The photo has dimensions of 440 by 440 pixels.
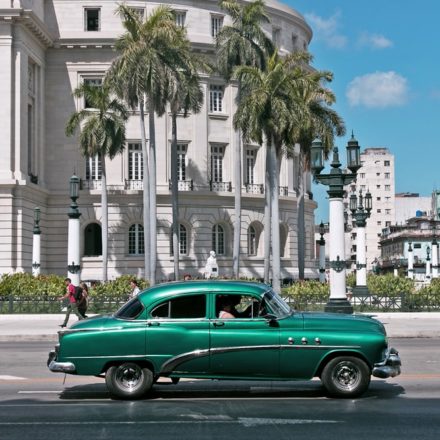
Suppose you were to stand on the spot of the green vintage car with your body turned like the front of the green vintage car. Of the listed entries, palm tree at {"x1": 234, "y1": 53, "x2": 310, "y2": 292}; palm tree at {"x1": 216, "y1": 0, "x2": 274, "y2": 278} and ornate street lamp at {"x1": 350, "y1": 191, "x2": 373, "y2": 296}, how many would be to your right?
0

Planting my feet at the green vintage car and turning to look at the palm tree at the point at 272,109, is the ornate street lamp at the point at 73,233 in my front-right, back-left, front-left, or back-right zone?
front-left

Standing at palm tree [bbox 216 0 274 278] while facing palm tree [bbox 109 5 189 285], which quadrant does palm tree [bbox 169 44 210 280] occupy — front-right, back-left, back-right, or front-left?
front-right

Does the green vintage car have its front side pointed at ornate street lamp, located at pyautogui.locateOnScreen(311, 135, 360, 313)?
no

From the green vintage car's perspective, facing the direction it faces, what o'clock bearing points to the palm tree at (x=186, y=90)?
The palm tree is roughly at 9 o'clock from the green vintage car.

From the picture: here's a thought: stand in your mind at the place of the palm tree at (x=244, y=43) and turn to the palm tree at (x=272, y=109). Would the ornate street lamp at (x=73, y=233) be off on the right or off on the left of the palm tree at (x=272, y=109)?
right

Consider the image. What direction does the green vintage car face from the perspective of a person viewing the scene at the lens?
facing to the right of the viewer

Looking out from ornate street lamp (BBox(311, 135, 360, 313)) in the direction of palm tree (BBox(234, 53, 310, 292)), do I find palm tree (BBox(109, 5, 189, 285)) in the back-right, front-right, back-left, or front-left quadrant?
front-left

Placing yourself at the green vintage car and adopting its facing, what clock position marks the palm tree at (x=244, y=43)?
The palm tree is roughly at 9 o'clock from the green vintage car.

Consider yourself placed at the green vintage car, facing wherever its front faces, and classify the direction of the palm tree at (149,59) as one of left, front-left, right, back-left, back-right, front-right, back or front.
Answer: left

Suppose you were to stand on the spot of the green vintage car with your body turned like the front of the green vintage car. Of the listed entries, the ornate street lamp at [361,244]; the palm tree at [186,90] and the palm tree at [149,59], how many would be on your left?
3

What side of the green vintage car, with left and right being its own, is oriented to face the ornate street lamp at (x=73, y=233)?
left

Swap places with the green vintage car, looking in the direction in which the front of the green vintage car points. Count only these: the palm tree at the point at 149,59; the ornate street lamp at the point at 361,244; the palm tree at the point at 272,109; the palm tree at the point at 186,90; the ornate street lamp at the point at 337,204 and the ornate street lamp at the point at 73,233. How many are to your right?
0

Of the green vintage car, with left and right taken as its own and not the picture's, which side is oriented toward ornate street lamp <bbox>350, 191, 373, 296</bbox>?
left

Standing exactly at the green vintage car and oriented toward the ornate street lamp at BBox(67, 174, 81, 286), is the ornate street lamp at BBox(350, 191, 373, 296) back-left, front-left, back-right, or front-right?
front-right

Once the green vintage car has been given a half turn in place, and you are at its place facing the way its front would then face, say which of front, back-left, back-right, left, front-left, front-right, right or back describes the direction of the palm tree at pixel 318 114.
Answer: right
